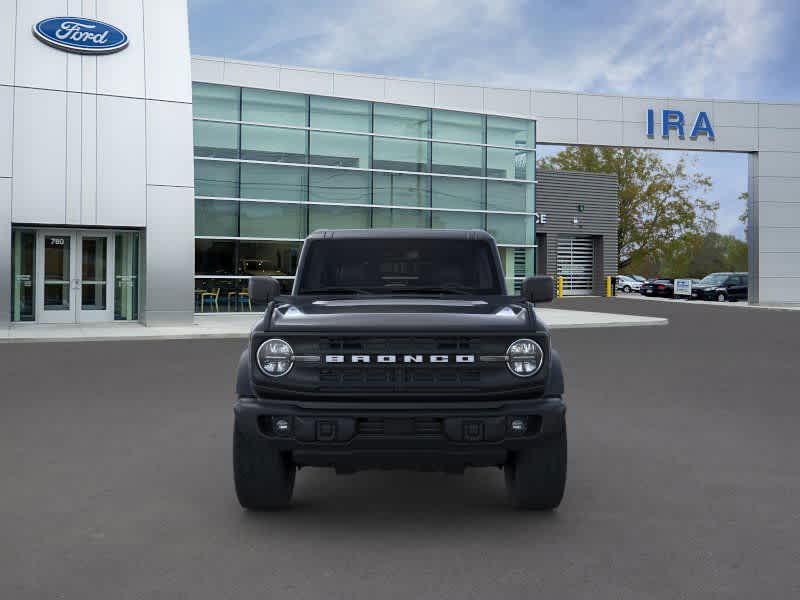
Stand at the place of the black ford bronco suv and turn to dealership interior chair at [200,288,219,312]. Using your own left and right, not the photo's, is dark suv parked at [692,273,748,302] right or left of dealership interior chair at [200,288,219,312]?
right

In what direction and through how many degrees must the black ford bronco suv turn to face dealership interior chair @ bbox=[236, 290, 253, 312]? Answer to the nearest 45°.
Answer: approximately 180°

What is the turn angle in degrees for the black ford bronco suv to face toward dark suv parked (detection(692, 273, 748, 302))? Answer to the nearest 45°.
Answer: approximately 135° to its left

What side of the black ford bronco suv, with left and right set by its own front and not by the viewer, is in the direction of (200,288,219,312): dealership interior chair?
back

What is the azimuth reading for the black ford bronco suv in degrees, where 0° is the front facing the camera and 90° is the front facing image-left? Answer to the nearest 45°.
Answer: approximately 0°

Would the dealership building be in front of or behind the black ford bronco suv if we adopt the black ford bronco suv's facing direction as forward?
behind
